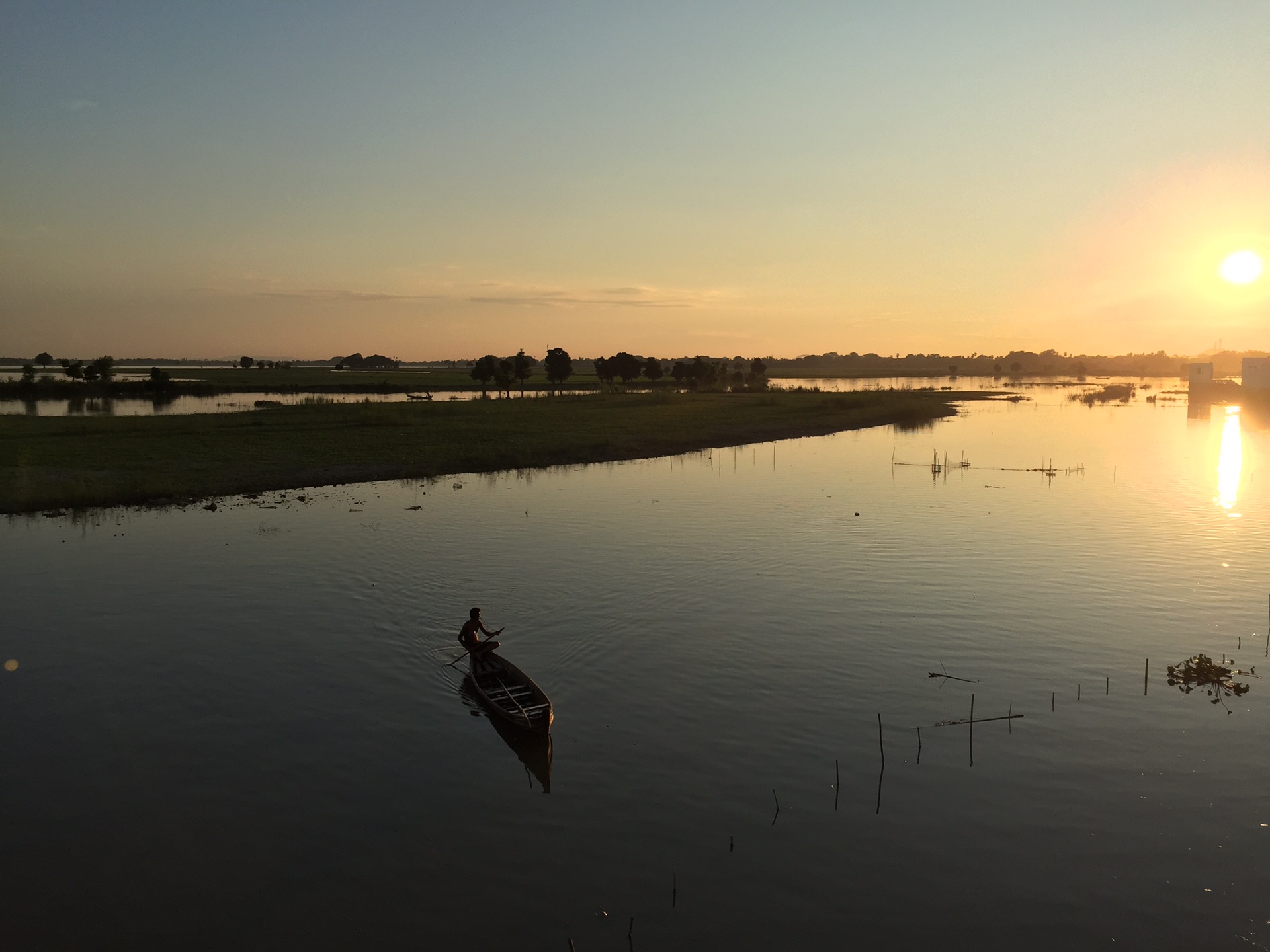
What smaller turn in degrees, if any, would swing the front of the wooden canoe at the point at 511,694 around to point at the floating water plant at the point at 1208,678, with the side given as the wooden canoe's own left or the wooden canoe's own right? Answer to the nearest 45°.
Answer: approximately 45° to the wooden canoe's own left

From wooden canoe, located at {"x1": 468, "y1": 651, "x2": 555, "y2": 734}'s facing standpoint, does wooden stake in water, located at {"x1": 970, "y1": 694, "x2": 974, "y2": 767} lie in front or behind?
in front

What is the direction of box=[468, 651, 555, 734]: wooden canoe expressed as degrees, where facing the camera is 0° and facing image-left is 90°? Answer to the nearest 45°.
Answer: approximately 315°
